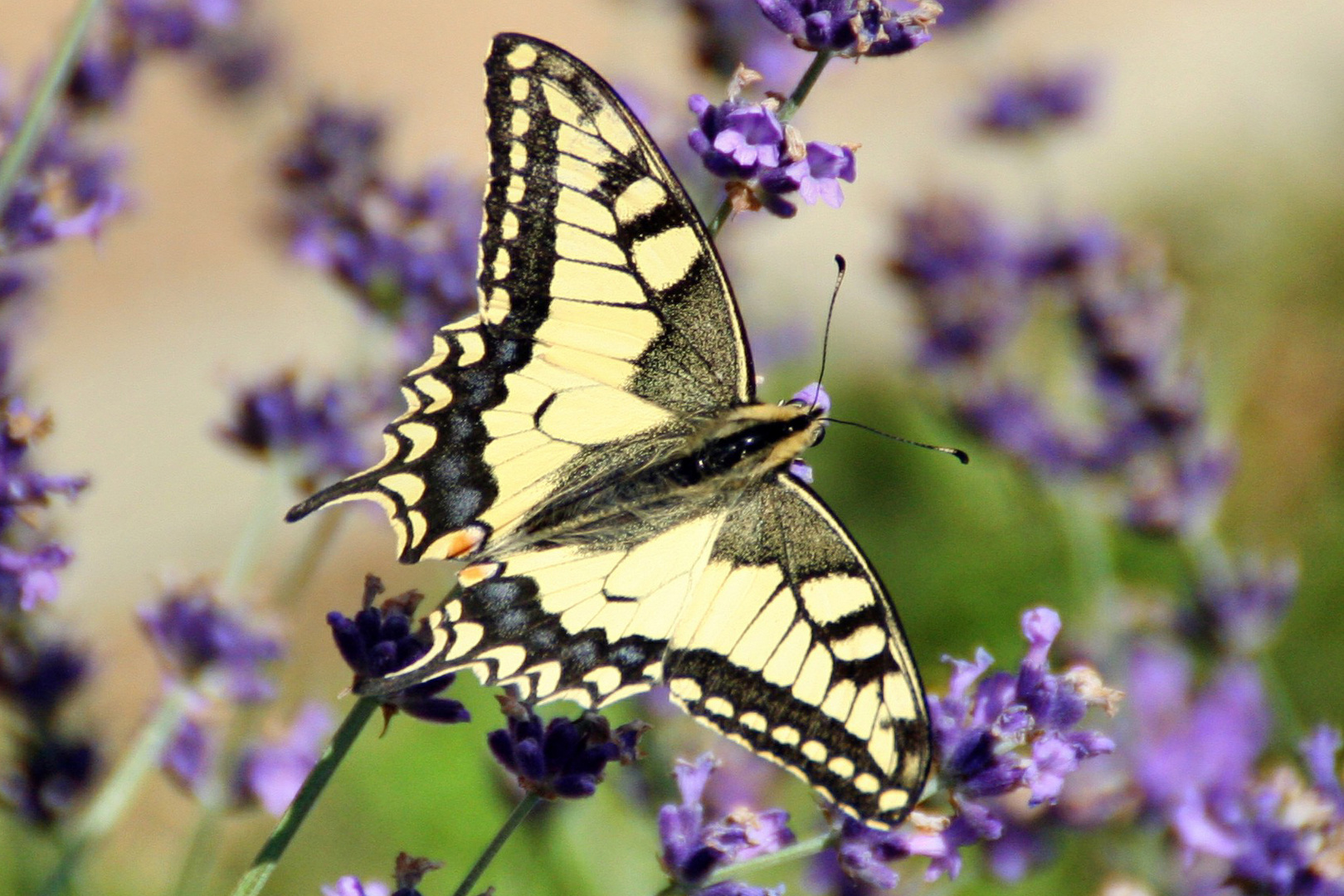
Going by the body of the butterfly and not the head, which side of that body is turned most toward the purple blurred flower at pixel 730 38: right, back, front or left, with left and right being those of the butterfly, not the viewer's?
left

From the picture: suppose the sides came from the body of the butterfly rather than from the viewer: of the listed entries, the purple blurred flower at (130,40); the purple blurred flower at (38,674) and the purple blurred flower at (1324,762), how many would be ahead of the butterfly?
1

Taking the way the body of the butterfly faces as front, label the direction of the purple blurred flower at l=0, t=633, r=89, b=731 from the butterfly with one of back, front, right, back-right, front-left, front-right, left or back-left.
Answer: back-left

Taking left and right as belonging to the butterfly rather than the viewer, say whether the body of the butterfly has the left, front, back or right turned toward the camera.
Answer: right

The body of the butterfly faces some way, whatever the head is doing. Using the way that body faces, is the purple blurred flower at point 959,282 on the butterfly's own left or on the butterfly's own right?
on the butterfly's own left

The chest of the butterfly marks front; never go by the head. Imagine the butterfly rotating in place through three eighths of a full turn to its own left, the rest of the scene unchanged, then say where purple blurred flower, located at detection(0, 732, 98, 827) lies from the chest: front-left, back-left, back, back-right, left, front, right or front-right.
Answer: front
